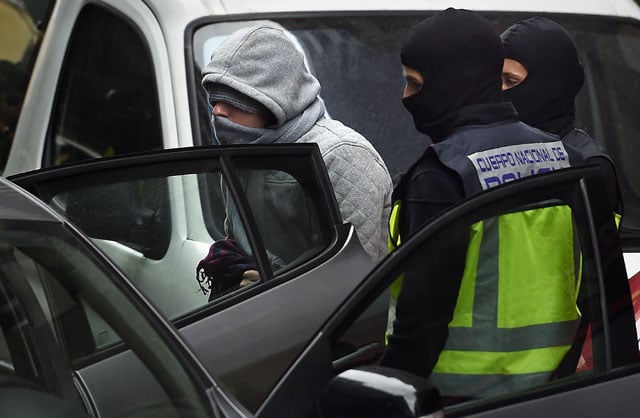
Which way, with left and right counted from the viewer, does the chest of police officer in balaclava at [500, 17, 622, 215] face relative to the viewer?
facing to the left of the viewer

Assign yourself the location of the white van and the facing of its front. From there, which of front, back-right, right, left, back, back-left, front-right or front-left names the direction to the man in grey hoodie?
left

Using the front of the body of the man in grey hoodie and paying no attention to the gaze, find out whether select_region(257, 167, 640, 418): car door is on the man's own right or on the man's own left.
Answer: on the man's own left

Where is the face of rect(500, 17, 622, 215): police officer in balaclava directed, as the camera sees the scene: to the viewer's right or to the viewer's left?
to the viewer's left

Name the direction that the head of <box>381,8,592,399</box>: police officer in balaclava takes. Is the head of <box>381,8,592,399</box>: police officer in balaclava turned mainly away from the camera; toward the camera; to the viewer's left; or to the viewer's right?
to the viewer's left
